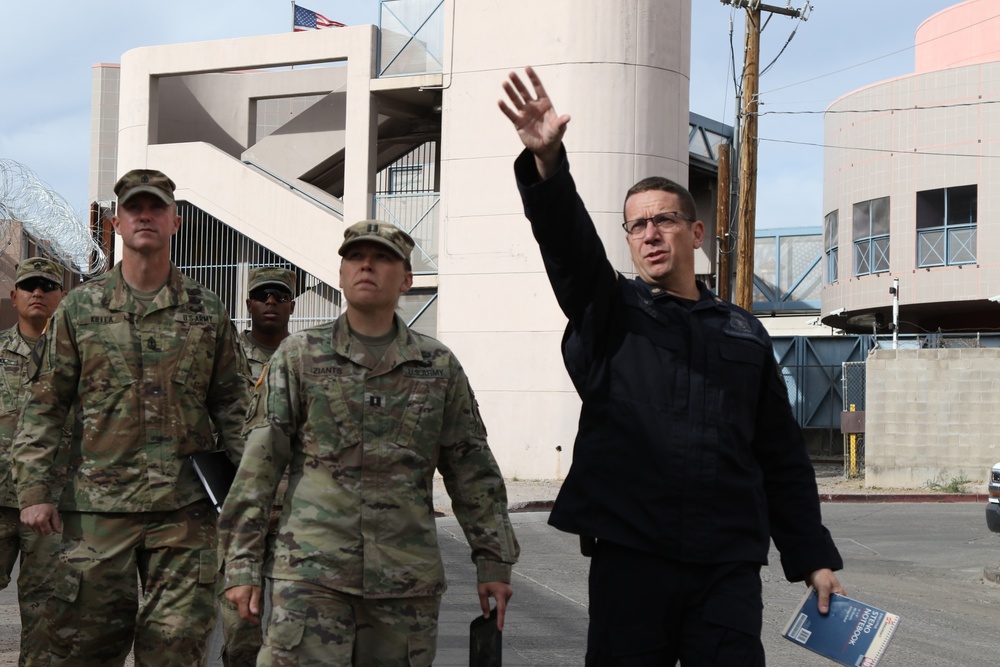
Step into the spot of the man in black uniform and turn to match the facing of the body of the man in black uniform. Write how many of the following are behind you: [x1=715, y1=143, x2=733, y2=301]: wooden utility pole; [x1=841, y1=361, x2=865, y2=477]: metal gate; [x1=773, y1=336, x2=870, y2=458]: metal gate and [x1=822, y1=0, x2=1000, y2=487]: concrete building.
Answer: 4

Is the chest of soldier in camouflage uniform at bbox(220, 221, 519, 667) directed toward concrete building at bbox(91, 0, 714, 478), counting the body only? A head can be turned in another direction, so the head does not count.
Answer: no

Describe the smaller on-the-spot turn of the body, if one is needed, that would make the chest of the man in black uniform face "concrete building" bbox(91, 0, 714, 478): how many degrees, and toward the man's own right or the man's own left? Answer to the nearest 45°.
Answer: approximately 180°

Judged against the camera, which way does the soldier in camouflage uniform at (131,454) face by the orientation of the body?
toward the camera

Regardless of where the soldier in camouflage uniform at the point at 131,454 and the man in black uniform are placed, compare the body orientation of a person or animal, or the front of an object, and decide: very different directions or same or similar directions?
same or similar directions

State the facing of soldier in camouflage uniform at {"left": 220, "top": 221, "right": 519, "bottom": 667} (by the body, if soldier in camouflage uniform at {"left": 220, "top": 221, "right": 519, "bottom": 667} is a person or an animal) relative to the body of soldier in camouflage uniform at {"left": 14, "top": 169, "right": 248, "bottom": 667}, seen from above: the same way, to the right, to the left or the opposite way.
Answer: the same way

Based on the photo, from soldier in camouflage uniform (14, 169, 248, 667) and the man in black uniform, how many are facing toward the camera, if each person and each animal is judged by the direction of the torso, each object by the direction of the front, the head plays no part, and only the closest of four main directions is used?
2

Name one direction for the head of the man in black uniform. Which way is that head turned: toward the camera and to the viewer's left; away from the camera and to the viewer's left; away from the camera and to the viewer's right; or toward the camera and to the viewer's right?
toward the camera and to the viewer's left

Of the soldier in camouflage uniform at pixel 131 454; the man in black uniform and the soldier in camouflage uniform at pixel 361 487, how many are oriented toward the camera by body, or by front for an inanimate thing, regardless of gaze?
3

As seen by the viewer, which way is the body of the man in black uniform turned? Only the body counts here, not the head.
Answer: toward the camera

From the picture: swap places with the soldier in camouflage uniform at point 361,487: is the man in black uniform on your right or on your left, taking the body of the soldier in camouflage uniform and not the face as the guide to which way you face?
on your left

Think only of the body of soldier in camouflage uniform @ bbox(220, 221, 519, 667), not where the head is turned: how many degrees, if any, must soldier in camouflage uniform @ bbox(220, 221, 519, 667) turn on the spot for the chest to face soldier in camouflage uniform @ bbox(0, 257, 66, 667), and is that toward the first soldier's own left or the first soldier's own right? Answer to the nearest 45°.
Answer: approximately 135° to the first soldier's own right

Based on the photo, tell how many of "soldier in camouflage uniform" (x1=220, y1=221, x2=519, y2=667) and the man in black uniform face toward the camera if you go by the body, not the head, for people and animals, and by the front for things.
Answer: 2

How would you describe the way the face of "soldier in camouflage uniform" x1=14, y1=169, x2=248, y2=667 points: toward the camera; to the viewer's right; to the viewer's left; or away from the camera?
toward the camera

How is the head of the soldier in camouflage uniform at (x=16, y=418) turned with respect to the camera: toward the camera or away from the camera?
toward the camera

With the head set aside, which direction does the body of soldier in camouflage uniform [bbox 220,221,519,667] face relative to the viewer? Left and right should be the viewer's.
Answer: facing the viewer

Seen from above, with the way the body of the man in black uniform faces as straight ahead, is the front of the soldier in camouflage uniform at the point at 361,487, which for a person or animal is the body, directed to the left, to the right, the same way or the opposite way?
the same way
